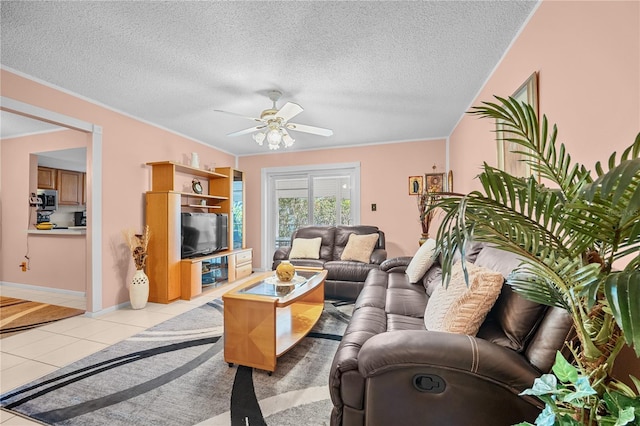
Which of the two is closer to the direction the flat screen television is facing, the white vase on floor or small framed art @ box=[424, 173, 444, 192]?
the small framed art

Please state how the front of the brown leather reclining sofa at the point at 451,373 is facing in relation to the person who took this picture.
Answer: facing to the left of the viewer

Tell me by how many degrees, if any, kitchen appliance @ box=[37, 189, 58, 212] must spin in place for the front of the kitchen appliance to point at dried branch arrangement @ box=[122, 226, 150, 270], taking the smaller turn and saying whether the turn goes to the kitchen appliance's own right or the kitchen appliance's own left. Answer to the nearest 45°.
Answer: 0° — it already faces it

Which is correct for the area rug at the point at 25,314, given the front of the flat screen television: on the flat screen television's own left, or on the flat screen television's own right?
on the flat screen television's own right
